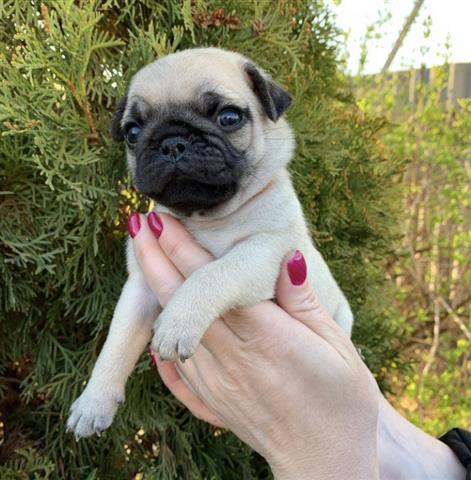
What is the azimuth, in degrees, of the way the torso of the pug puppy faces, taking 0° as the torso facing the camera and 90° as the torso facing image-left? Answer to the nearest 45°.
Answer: approximately 45°
